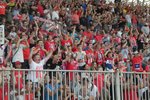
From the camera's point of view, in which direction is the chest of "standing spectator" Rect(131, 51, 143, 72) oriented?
toward the camera

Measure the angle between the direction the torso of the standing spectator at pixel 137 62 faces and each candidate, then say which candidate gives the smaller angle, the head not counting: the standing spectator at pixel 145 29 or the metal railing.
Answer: the metal railing

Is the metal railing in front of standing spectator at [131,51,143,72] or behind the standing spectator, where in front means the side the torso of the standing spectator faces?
in front

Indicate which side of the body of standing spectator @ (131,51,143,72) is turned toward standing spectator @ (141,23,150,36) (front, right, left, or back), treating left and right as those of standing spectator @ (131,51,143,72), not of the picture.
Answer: back
